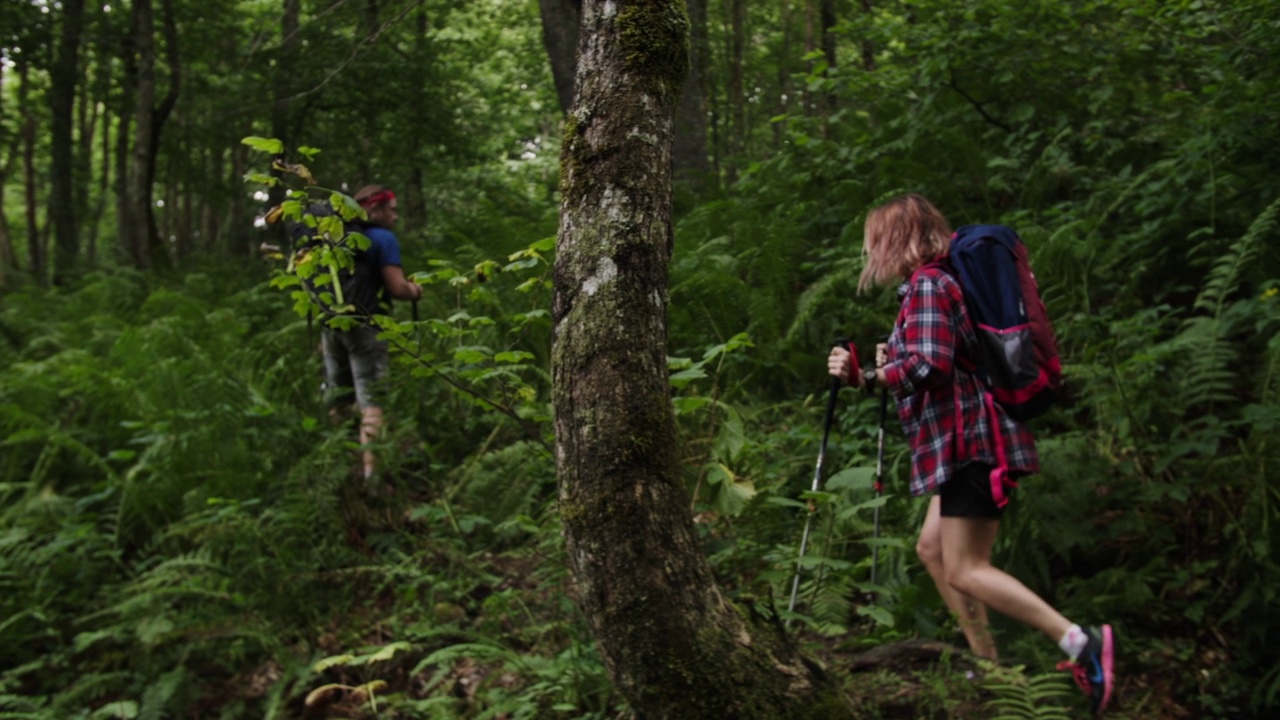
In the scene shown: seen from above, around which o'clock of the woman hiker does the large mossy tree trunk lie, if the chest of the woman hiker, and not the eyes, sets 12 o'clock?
The large mossy tree trunk is roughly at 10 o'clock from the woman hiker.

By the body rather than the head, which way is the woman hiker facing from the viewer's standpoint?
to the viewer's left

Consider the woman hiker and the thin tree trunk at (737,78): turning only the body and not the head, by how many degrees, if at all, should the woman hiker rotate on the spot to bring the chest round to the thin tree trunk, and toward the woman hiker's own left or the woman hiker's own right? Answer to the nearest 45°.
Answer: approximately 90° to the woman hiker's own right

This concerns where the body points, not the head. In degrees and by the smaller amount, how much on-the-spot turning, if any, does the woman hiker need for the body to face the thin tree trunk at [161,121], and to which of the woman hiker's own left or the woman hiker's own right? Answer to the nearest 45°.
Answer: approximately 45° to the woman hiker's own right

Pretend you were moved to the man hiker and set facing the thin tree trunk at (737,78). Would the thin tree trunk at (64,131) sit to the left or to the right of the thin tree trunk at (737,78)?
left

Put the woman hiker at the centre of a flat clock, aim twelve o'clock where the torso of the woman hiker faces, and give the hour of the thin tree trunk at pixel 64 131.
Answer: The thin tree trunk is roughly at 1 o'clock from the woman hiker.
